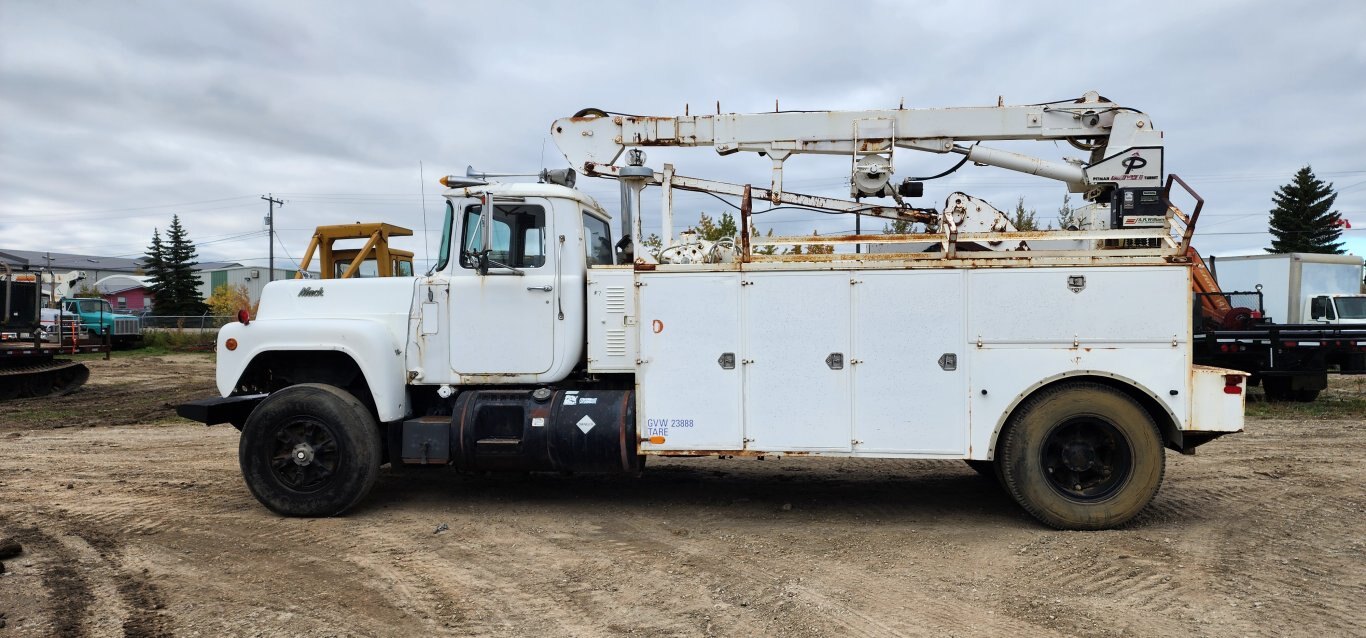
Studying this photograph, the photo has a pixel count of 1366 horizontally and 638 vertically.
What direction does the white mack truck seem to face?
to the viewer's left

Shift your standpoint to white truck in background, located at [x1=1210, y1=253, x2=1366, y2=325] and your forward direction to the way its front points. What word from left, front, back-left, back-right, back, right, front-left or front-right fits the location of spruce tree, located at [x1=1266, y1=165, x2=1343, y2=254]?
back-left

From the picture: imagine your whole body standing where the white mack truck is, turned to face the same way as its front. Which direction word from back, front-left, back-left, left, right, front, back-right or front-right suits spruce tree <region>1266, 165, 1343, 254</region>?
back-right

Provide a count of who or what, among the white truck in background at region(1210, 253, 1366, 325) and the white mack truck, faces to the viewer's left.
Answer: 1

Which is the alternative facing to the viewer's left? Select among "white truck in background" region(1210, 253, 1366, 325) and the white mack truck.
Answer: the white mack truck

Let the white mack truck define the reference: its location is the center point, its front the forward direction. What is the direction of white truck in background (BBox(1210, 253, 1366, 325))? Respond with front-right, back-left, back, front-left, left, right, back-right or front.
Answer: back-right
